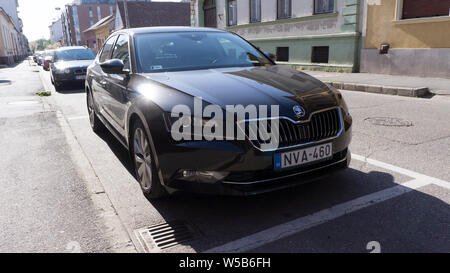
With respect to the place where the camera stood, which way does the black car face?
facing the viewer and to the right of the viewer

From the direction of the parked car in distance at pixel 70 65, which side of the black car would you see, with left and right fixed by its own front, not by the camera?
back

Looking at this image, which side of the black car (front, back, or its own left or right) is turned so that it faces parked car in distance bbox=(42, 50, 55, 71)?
back
